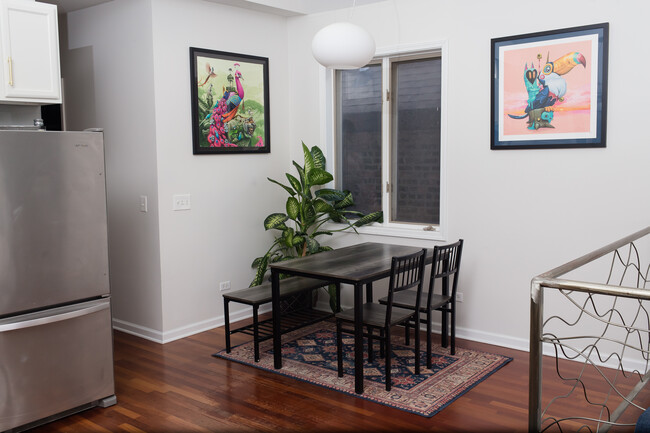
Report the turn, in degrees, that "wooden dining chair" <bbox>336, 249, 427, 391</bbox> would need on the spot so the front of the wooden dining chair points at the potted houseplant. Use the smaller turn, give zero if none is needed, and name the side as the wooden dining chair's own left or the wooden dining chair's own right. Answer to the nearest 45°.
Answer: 0° — it already faces it

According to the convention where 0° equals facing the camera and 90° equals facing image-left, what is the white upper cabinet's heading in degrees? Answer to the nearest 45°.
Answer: approximately 315°

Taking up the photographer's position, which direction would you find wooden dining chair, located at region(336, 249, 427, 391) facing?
facing away from the viewer and to the left of the viewer

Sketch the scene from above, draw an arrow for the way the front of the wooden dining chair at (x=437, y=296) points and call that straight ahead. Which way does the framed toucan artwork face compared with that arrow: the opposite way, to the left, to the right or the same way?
to the left

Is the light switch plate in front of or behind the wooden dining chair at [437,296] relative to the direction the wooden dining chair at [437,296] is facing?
in front

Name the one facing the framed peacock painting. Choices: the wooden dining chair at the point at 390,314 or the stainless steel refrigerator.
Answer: the wooden dining chair

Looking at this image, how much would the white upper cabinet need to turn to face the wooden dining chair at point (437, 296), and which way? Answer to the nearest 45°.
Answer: approximately 45° to its left

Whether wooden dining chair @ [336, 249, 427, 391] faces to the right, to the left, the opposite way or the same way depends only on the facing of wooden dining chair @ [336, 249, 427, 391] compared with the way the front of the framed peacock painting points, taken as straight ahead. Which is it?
the opposite way

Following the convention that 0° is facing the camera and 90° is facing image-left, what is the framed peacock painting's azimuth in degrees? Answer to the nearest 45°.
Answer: approximately 315°

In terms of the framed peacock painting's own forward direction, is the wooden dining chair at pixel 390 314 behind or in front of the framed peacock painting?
in front

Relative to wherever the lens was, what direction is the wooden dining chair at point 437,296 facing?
facing away from the viewer and to the left of the viewer

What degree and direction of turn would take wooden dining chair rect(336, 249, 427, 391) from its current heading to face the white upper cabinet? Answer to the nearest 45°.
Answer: approximately 45° to its left
